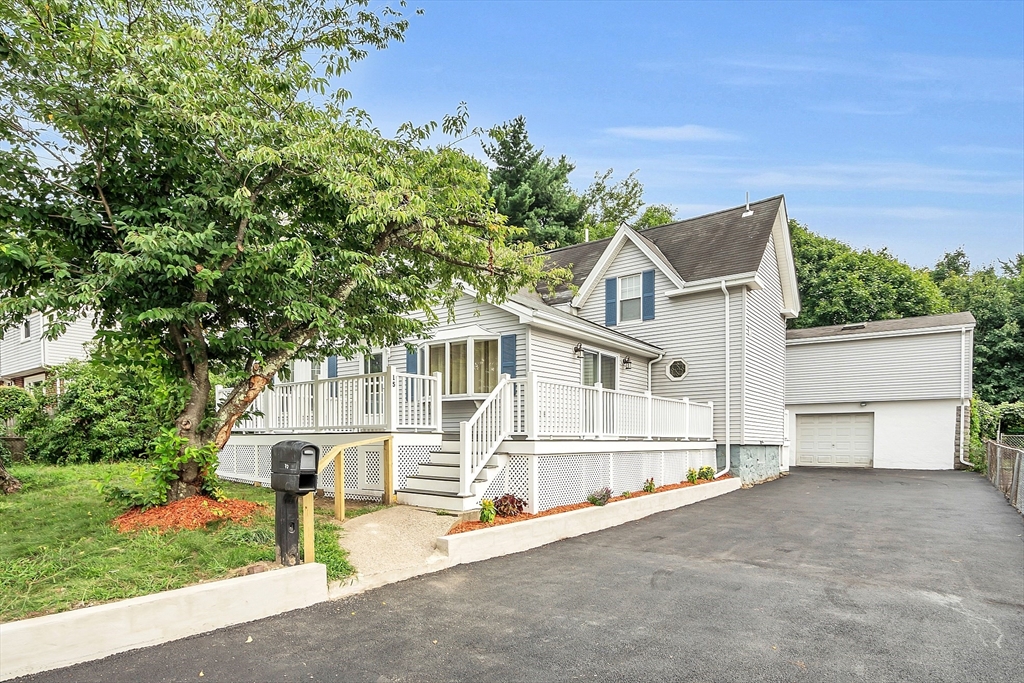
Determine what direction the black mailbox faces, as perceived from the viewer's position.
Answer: facing the viewer and to the right of the viewer

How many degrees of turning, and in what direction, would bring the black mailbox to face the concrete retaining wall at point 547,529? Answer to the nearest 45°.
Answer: approximately 90° to its left

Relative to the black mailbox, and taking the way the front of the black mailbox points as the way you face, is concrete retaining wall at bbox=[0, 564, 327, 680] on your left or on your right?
on your right

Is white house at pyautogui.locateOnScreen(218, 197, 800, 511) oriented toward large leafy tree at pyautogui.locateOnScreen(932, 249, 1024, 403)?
no

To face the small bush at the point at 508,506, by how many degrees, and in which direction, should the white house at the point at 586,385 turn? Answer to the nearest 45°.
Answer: approximately 45° to its left

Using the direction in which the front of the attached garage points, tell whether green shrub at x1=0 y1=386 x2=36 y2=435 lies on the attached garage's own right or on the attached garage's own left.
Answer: on the attached garage's own right

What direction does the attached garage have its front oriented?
toward the camera

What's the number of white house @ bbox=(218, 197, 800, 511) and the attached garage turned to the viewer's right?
0

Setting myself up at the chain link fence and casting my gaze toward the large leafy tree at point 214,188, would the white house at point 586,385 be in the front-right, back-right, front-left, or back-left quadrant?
front-right

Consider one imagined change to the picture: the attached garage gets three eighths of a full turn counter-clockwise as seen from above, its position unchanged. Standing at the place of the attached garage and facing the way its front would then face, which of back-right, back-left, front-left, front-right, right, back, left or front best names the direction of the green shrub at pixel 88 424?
back

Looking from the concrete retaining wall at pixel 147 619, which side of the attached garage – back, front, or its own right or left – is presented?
front

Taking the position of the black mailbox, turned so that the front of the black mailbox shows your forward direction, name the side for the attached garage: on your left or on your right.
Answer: on your left
